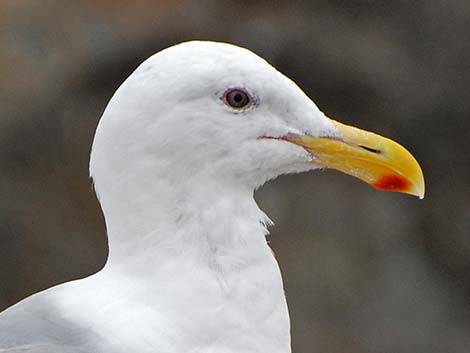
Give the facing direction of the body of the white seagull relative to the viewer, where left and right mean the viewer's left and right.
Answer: facing to the right of the viewer
